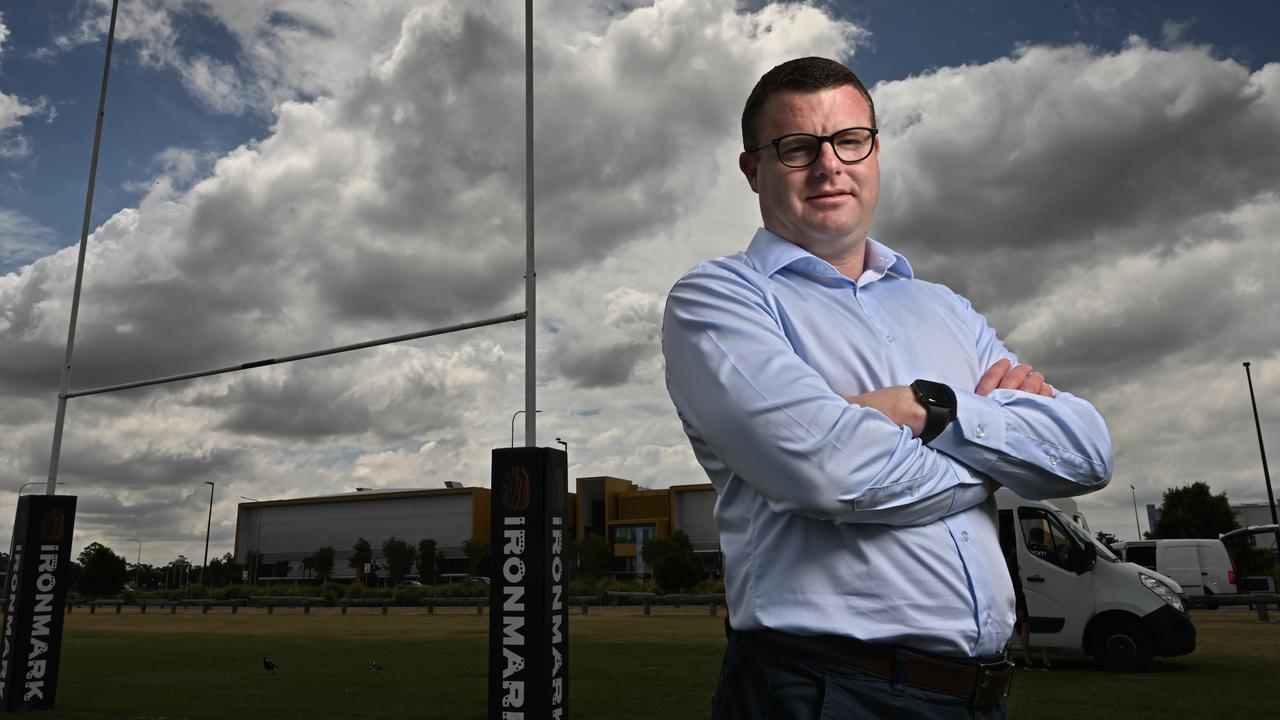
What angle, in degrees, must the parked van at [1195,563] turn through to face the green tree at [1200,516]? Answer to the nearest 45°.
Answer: approximately 90° to its right

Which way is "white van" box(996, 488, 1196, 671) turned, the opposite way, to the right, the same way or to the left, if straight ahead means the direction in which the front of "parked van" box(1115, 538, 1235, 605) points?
the opposite way

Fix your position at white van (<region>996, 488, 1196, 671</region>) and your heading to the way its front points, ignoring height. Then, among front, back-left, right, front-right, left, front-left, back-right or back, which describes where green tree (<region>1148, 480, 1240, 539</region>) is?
left

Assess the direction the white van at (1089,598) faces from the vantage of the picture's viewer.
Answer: facing to the right of the viewer

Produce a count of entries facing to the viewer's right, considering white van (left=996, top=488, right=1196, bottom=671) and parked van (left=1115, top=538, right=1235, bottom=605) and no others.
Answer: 1

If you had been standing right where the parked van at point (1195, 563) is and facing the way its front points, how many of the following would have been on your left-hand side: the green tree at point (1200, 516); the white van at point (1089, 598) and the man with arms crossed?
2

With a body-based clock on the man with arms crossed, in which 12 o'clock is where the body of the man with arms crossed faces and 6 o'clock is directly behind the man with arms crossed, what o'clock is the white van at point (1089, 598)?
The white van is roughly at 8 o'clock from the man with arms crossed.

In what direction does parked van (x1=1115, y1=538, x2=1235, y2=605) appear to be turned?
to the viewer's left
